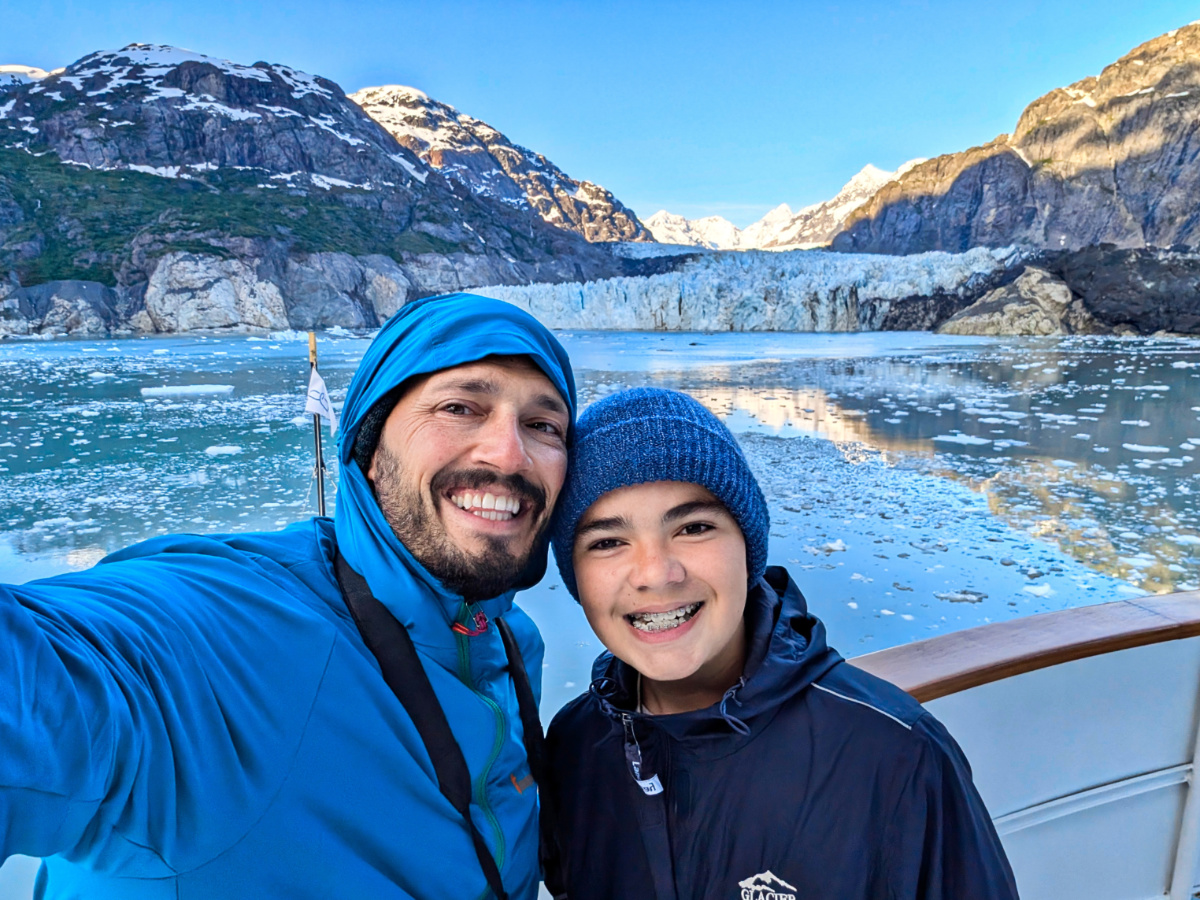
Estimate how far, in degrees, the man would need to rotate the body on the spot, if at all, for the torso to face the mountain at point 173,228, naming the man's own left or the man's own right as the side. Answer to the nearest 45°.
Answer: approximately 135° to the man's own left

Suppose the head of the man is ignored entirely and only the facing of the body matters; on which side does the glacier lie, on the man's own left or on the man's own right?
on the man's own left

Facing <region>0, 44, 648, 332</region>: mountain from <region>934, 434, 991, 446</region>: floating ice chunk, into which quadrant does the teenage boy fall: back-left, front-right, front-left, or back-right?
back-left

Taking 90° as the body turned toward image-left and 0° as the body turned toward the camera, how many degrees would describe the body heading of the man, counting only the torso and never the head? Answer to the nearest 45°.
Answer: approximately 315°

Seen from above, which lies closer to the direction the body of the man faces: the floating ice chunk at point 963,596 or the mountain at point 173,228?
the floating ice chunk

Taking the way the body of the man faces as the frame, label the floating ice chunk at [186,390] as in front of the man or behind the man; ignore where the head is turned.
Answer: behind
